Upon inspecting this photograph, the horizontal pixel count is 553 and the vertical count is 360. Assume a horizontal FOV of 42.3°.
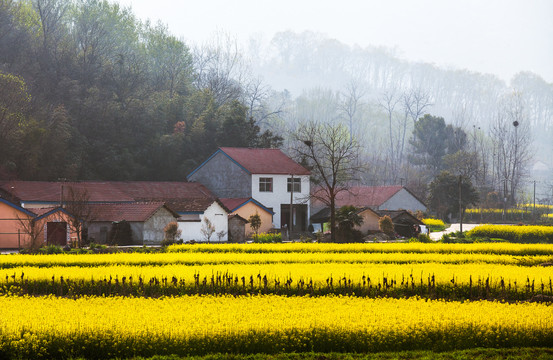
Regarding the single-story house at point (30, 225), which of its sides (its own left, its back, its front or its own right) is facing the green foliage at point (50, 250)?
front

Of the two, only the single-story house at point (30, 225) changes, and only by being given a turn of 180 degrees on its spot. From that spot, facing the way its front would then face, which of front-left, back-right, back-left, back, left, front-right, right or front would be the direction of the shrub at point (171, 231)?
right

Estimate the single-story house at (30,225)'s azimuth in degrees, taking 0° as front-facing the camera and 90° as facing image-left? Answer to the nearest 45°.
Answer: approximately 0°
